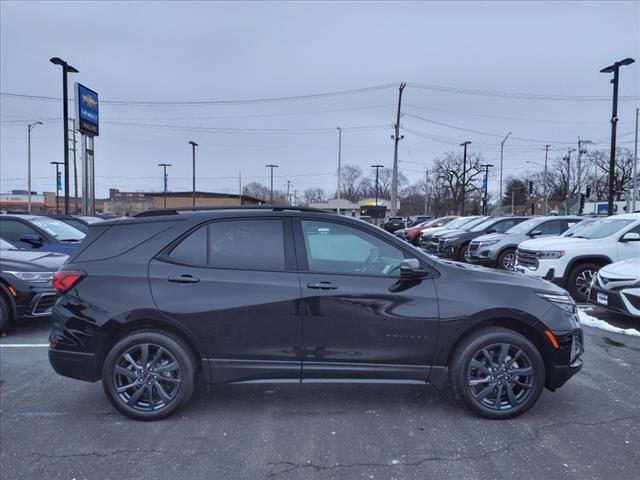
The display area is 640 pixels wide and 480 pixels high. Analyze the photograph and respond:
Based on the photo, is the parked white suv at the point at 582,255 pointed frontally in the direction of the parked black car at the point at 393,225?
no

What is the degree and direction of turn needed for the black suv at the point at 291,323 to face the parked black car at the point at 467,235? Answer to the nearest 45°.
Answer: approximately 45° to its left

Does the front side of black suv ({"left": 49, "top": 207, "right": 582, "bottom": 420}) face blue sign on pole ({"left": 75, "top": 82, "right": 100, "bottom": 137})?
no

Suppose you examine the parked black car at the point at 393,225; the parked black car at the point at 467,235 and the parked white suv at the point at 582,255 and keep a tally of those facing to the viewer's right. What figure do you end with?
0

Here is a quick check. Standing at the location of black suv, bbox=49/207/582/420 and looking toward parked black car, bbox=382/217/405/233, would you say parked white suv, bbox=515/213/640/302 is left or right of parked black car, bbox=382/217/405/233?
right

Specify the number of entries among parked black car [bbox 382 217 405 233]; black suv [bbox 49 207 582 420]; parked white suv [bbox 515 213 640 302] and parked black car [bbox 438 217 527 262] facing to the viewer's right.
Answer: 1

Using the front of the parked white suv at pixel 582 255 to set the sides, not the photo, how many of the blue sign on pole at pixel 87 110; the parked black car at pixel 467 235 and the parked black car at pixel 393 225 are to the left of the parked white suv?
0

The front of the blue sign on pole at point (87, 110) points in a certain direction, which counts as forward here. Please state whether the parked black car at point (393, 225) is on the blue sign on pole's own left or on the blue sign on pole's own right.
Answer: on the blue sign on pole's own left

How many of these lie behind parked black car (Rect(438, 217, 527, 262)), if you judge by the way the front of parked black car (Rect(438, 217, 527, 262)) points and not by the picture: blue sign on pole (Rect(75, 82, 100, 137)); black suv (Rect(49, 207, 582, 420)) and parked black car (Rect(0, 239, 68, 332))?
0

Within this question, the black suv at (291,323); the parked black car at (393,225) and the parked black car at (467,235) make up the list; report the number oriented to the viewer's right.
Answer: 1

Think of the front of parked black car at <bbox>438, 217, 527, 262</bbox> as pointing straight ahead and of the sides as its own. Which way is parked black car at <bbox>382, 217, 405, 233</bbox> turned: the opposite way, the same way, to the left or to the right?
the same way

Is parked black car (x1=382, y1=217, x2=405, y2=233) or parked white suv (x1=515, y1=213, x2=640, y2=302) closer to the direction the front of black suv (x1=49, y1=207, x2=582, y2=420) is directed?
the parked white suv

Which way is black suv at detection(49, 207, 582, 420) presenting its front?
to the viewer's right

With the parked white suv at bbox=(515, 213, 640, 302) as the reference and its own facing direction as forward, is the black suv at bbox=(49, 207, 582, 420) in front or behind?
in front

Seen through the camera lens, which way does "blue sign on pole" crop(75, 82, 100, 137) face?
facing the viewer and to the right of the viewer

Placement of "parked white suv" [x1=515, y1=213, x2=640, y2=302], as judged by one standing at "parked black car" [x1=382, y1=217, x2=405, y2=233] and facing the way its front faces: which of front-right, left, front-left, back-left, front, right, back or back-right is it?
front-left

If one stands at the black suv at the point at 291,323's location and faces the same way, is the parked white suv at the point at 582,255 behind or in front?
in front

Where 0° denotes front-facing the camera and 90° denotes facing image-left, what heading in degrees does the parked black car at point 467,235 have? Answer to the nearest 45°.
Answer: approximately 45°
